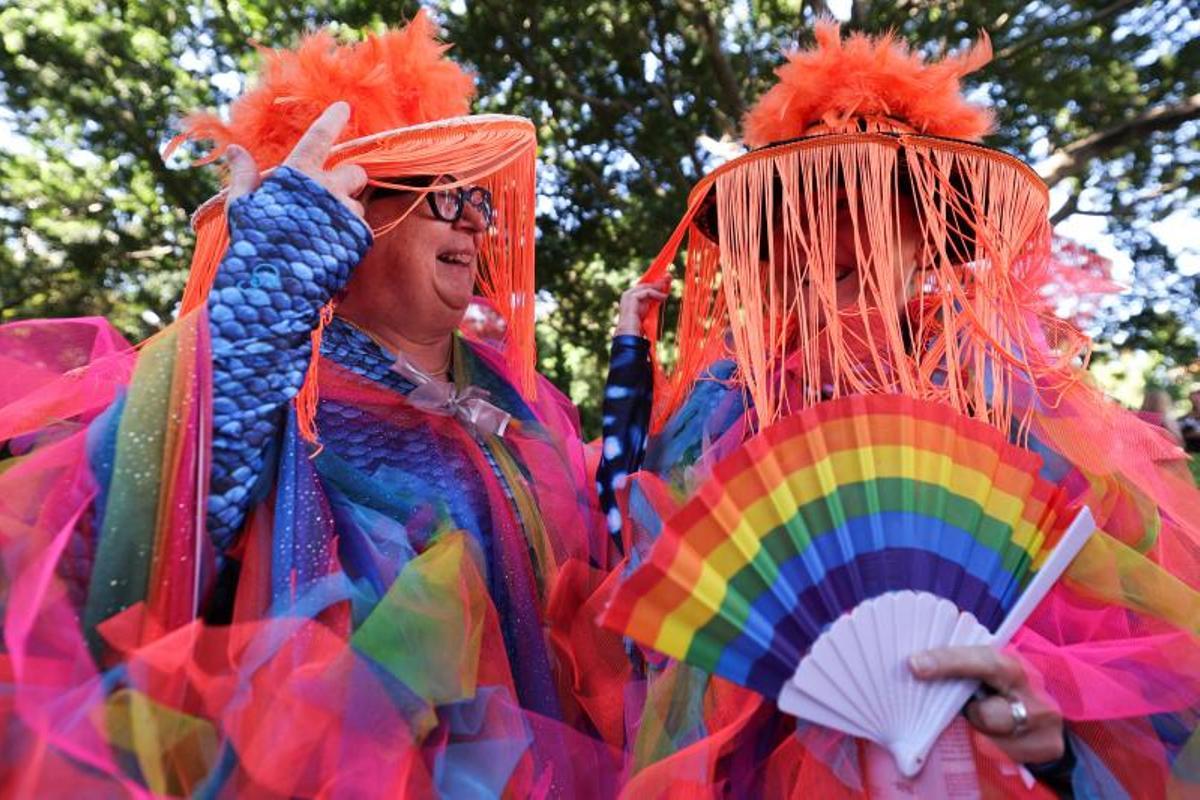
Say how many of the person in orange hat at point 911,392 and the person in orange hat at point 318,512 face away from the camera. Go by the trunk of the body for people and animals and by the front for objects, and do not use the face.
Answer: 0

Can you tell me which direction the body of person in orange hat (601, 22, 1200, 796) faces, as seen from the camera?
toward the camera

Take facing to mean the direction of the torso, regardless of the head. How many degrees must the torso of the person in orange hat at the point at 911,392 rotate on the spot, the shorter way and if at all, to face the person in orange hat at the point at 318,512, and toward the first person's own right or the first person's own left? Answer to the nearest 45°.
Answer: approximately 45° to the first person's own right

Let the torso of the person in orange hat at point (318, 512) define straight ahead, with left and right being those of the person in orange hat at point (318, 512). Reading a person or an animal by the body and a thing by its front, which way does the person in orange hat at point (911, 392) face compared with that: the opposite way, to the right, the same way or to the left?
to the right

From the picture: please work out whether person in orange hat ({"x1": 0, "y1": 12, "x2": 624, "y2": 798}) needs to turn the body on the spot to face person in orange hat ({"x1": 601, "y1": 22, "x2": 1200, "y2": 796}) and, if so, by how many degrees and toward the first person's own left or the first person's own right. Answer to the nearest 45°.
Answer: approximately 45° to the first person's own left
